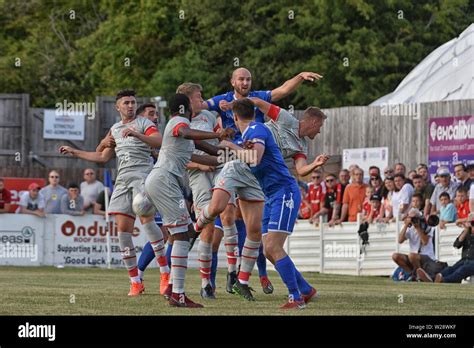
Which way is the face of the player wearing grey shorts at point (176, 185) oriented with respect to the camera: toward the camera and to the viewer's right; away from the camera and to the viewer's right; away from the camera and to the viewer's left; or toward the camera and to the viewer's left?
away from the camera and to the viewer's right

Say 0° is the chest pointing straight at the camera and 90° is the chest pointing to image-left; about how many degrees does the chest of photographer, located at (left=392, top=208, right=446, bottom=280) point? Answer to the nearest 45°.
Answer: approximately 45°

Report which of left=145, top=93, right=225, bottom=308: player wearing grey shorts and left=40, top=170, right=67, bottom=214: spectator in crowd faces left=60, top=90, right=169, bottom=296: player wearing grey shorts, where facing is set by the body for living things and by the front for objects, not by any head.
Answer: the spectator in crowd
